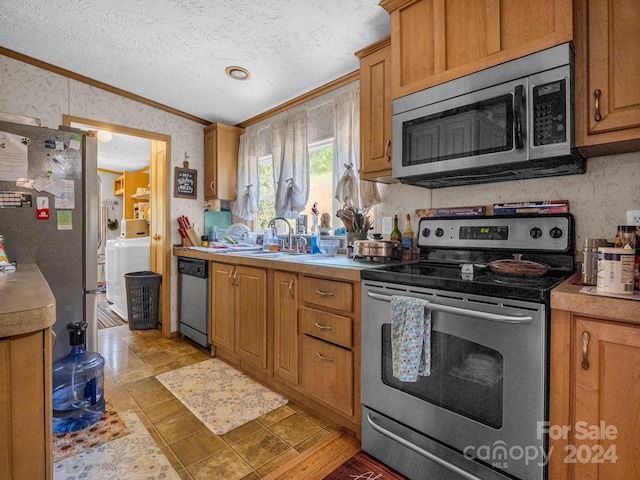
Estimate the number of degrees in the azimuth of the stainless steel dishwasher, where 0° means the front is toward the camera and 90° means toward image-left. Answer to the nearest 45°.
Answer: approximately 45°

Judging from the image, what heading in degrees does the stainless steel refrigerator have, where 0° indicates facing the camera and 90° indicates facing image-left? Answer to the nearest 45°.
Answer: approximately 270°

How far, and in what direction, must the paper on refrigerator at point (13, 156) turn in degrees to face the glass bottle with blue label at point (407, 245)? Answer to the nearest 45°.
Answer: approximately 45° to its left

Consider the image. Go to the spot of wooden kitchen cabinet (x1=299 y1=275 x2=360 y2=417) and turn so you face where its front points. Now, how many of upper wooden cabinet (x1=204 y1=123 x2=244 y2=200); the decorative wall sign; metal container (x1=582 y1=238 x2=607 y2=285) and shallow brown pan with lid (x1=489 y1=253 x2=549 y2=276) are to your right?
2

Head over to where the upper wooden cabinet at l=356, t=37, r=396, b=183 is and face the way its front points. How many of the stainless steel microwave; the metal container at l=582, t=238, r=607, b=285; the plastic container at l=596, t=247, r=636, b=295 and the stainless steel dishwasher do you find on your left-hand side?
3

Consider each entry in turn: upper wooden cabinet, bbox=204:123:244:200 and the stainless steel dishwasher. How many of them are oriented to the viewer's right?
0

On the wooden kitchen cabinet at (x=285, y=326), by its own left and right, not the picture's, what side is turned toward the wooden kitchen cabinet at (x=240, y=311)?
right

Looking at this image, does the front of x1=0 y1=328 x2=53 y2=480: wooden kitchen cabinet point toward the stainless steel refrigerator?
no

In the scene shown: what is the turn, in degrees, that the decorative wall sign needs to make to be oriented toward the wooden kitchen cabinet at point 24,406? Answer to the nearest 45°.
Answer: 0° — it already faces it

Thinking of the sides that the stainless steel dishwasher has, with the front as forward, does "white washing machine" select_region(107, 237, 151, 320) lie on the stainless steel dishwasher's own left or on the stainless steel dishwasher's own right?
on the stainless steel dishwasher's own right

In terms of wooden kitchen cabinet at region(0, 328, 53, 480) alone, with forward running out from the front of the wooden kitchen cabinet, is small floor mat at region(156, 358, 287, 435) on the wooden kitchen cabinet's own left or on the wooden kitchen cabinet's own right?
on the wooden kitchen cabinet's own left

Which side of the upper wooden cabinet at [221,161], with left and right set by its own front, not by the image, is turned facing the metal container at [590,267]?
left

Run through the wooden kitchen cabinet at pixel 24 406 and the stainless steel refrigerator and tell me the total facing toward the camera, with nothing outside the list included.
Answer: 0

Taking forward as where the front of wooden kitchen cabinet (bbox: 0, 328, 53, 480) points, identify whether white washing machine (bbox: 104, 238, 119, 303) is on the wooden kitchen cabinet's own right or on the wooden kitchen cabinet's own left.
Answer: on the wooden kitchen cabinet's own left
